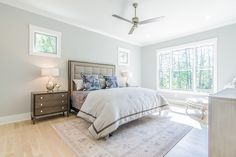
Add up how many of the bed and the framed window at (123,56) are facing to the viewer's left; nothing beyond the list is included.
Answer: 0

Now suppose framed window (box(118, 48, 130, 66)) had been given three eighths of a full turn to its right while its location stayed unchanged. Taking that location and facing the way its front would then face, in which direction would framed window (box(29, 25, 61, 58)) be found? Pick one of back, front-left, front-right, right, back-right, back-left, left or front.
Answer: front-left

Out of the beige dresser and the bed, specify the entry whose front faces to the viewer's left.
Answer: the beige dresser

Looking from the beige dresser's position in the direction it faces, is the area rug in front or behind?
in front

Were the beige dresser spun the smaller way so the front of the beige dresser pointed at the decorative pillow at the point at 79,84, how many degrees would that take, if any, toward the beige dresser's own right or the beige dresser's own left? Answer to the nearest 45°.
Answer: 0° — it already faces it

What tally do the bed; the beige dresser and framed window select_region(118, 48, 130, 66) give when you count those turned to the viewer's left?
1

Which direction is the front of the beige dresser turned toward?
to the viewer's left

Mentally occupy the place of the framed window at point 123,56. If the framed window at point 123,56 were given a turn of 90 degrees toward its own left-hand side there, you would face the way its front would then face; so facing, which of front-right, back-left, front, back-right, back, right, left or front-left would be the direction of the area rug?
back-right

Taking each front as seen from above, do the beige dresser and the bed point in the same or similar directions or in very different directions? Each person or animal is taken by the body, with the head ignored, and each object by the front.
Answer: very different directions

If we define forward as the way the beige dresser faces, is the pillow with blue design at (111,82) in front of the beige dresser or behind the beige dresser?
in front

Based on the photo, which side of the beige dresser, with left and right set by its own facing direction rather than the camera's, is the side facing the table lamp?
front

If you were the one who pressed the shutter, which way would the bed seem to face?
facing the viewer and to the right of the viewer

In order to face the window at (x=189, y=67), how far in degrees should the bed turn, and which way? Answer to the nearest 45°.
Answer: approximately 90° to its left
